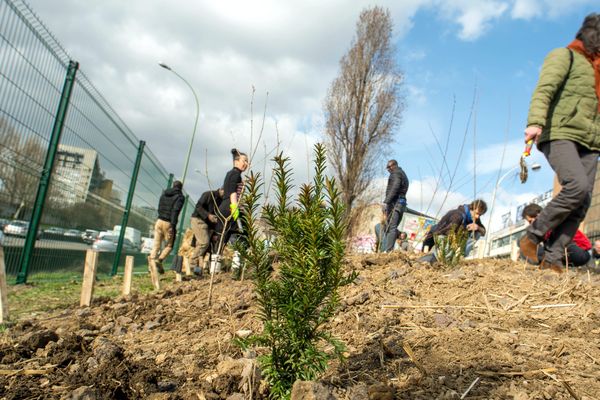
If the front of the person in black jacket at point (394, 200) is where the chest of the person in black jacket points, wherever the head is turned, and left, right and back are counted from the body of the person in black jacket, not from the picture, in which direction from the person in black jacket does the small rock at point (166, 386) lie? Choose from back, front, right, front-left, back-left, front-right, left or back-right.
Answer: left

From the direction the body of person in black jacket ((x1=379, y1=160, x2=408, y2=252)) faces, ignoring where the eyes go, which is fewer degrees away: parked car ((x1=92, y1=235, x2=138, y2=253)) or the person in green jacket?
the parked car

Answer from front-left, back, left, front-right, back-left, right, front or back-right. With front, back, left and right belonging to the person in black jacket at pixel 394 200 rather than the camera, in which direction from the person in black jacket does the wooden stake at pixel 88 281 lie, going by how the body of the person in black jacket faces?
front-left

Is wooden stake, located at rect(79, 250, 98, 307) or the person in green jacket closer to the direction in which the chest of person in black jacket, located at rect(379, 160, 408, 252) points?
the wooden stake

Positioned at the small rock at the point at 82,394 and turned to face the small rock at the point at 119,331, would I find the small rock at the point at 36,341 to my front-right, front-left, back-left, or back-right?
front-left

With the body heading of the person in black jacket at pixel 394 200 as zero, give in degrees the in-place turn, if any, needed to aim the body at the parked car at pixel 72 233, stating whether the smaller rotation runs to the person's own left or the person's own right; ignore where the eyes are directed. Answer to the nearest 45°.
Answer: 0° — they already face it

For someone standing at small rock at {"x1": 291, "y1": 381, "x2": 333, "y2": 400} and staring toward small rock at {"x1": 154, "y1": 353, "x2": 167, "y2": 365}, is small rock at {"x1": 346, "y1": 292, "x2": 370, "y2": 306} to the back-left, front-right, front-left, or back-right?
front-right

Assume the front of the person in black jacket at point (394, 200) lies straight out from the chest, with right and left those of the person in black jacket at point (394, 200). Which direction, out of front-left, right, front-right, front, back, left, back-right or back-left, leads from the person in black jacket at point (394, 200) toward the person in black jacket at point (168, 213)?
front

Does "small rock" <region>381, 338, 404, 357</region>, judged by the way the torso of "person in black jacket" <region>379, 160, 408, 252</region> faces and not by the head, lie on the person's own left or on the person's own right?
on the person's own left

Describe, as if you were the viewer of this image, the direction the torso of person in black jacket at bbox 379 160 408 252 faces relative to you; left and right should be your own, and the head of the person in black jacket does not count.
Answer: facing to the left of the viewer

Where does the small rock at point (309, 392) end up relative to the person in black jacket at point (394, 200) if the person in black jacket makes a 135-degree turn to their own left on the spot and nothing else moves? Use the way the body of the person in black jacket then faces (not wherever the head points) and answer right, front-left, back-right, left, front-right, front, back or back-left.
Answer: front-right

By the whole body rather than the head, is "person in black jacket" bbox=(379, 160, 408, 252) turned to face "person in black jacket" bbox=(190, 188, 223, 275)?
yes

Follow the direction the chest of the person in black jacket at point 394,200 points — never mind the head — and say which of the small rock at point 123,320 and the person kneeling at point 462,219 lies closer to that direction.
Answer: the small rock

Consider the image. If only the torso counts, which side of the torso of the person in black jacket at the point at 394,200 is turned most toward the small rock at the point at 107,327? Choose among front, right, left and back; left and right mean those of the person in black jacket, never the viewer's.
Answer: left

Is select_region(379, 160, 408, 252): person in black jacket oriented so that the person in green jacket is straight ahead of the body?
no
